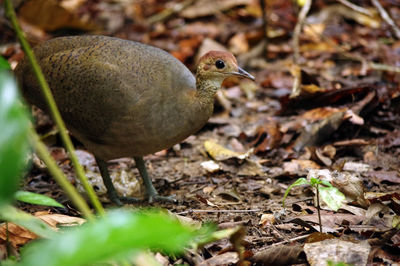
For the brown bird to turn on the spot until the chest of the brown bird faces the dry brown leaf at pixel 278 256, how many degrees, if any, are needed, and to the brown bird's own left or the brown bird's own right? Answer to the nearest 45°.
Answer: approximately 90° to the brown bird's own right

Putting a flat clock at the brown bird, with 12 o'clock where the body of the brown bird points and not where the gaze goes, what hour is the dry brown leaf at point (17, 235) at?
The dry brown leaf is roughly at 4 o'clock from the brown bird.

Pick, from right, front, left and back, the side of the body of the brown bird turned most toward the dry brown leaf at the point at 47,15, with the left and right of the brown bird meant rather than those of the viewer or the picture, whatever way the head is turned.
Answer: left

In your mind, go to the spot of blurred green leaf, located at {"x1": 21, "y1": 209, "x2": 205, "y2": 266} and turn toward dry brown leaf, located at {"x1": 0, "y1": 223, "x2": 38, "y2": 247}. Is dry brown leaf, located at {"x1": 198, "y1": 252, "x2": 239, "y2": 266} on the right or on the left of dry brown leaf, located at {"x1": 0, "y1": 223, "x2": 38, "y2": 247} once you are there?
right

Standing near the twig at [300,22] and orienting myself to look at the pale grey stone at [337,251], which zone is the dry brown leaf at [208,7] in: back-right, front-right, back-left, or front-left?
back-right

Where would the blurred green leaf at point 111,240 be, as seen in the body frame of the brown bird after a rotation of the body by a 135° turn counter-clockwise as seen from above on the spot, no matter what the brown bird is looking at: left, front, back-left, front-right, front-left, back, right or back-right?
back-left

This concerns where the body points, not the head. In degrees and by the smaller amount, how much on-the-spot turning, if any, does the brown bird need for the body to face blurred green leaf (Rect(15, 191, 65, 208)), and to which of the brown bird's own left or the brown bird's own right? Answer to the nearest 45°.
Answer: approximately 90° to the brown bird's own right

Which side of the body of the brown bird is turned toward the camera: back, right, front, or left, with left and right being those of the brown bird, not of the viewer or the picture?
right

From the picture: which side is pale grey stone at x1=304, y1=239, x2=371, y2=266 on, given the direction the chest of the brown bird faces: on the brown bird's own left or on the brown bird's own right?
on the brown bird's own right
